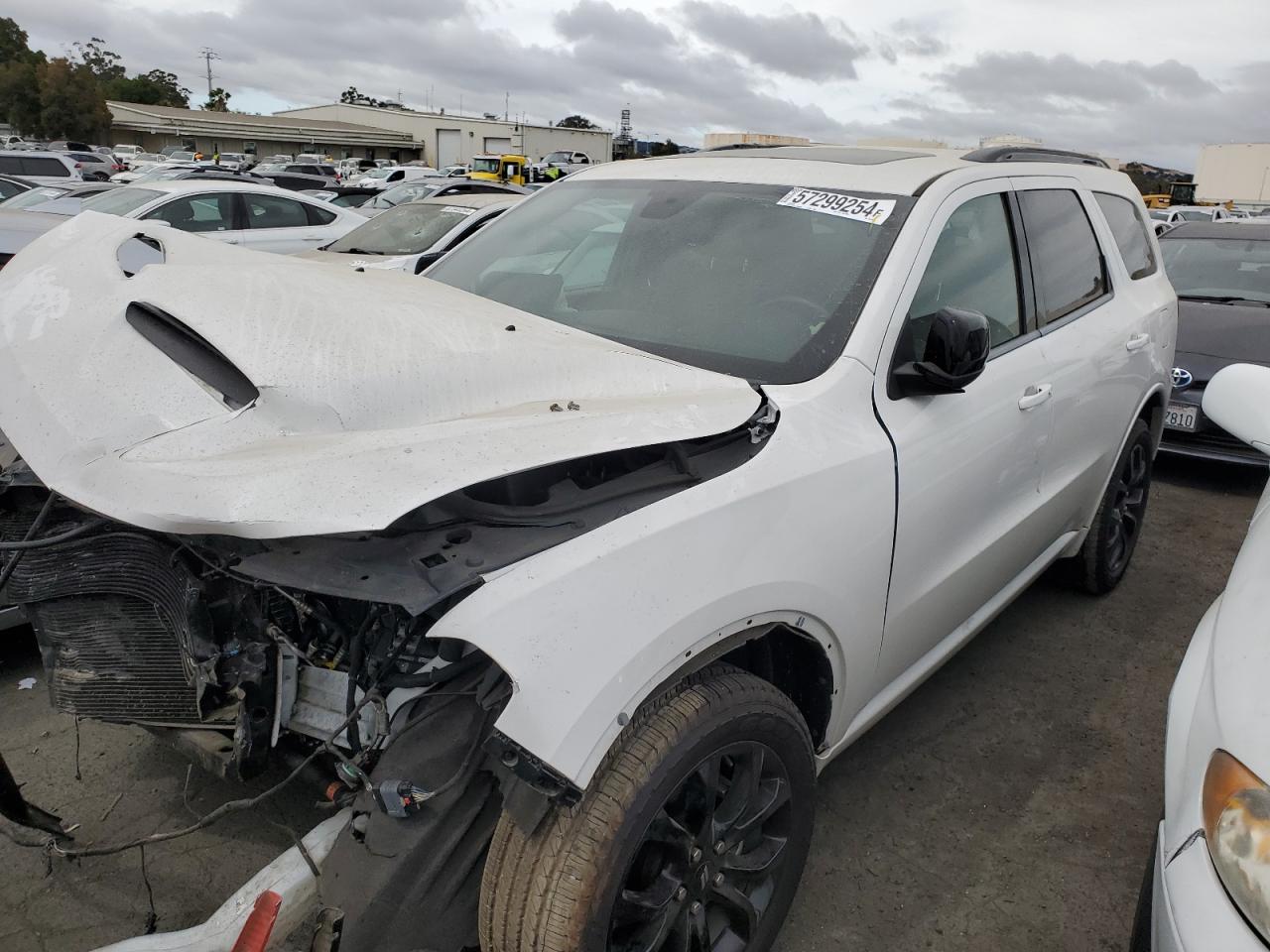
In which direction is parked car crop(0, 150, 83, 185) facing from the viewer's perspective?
to the viewer's left

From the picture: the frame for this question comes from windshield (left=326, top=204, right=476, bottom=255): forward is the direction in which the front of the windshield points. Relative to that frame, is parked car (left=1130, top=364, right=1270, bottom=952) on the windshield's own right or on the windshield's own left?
on the windshield's own left

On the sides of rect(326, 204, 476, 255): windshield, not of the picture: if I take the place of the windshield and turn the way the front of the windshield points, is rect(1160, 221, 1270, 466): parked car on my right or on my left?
on my left

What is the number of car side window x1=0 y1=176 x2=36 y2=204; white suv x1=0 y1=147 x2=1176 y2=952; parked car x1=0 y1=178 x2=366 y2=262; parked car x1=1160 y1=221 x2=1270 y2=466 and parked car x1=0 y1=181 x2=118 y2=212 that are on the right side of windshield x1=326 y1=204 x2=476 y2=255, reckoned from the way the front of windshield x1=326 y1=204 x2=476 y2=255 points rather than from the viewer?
3

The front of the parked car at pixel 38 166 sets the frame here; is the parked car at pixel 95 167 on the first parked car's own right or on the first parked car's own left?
on the first parked car's own right
